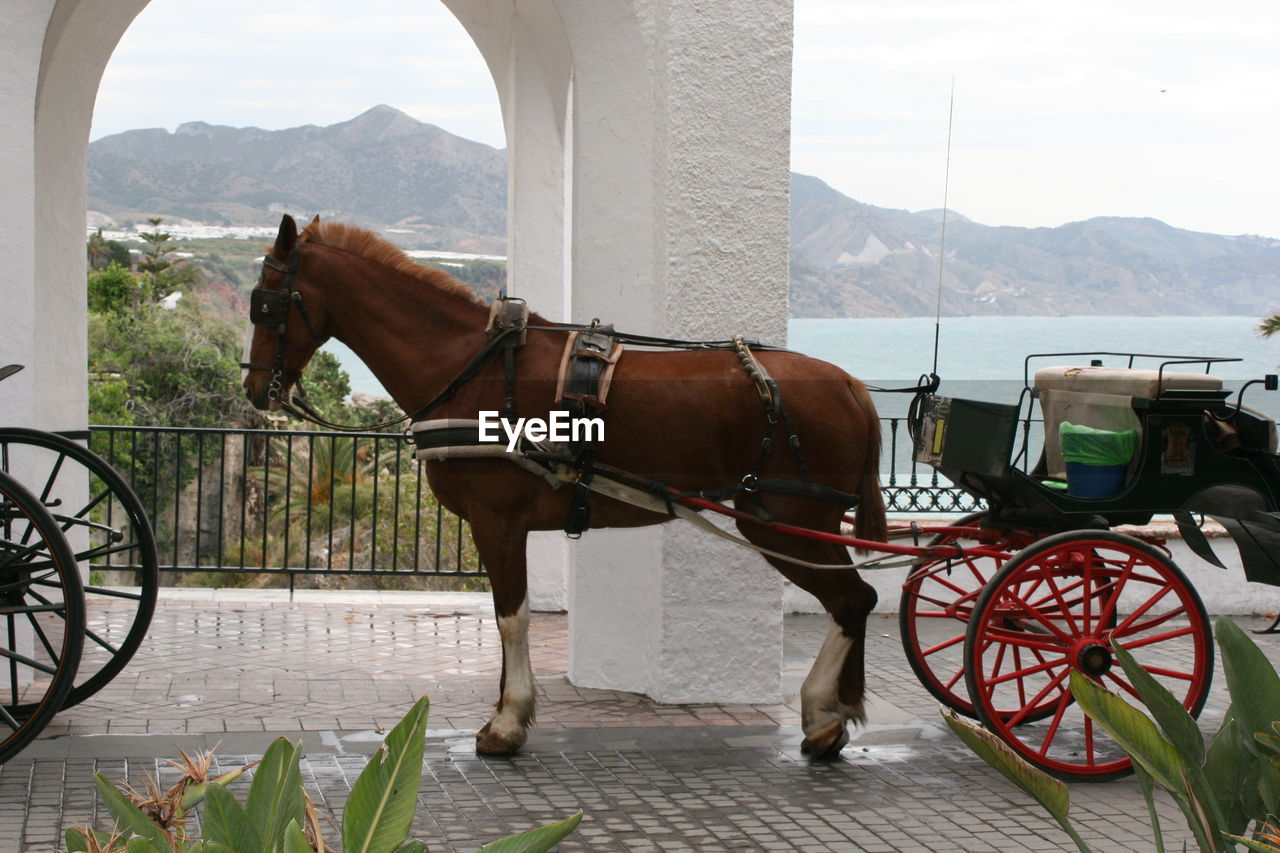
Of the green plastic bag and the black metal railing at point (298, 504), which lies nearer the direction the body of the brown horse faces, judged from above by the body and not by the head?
the black metal railing

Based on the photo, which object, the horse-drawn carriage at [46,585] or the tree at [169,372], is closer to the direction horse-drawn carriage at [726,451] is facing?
the horse-drawn carriage

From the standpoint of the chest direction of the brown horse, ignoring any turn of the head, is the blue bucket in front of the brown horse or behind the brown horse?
behind

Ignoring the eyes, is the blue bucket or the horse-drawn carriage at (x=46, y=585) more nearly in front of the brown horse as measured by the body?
the horse-drawn carriage

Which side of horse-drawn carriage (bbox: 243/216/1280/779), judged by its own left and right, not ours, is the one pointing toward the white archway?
right

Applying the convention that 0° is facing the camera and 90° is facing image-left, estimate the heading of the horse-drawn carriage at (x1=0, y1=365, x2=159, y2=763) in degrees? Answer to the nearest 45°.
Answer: approximately 90°

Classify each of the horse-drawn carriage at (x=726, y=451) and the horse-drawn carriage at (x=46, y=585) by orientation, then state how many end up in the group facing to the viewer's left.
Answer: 2

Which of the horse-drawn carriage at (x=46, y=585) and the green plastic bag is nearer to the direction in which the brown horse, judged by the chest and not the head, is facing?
the horse-drawn carriage

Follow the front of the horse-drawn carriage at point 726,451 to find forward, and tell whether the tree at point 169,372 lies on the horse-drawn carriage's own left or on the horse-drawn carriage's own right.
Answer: on the horse-drawn carriage's own right

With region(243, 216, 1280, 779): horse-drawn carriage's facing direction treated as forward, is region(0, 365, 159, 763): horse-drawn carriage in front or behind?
in front

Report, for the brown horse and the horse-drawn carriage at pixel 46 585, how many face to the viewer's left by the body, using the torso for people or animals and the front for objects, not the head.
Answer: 2

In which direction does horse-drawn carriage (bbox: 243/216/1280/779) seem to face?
to the viewer's left

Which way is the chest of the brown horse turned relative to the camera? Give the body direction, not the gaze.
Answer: to the viewer's left
